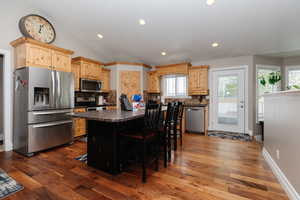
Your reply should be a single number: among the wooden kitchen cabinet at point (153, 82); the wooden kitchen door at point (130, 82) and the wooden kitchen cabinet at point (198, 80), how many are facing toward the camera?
3

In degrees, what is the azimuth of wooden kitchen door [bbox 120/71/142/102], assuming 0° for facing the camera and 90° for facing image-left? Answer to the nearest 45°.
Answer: approximately 0°

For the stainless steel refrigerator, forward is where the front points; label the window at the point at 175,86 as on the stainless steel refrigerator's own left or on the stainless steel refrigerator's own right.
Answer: on the stainless steel refrigerator's own left

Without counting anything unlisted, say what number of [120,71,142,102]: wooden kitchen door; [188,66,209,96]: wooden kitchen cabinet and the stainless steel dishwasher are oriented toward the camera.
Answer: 3

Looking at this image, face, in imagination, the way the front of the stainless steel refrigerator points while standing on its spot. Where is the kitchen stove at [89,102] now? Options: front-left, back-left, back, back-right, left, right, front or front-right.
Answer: left

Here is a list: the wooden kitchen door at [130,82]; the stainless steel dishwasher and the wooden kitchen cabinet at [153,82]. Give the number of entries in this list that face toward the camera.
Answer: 3

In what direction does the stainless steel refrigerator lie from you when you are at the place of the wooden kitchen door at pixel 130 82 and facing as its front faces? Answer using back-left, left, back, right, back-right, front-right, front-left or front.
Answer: front-right

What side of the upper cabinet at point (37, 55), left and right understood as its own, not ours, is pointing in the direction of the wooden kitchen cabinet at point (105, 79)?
left

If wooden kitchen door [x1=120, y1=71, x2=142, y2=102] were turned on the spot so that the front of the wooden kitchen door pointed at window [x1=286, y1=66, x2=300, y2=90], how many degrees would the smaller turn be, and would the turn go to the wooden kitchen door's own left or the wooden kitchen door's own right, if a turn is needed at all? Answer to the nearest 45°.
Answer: approximately 90° to the wooden kitchen door's own left

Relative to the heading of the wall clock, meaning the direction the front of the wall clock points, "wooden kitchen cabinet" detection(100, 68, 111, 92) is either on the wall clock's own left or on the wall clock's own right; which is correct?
on the wall clock's own left

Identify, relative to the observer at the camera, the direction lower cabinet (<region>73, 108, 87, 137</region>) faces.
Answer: facing the viewer and to the right of the viewer

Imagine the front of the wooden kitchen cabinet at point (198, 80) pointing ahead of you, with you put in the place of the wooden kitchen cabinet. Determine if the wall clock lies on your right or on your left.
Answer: on your right
